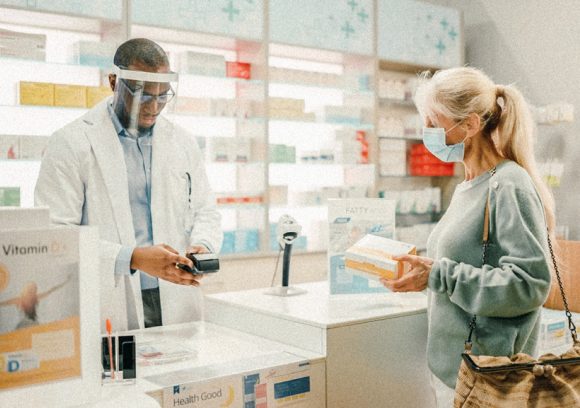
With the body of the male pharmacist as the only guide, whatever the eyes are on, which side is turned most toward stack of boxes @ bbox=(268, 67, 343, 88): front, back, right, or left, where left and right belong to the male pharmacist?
left

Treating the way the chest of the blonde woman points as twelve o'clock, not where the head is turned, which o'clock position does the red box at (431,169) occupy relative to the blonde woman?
The red box is roughly at 3 o'clock from the blonde woman.

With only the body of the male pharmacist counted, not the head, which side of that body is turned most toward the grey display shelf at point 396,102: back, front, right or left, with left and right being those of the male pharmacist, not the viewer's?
left

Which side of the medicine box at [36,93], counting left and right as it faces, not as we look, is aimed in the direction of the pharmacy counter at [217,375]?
front

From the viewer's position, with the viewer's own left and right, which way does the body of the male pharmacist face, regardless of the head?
facing the viewer and to the right of the viewer

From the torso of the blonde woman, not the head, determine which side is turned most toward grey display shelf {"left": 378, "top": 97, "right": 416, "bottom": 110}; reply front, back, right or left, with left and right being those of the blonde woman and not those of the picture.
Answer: right

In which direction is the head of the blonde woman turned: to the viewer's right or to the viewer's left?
to the viewer's left

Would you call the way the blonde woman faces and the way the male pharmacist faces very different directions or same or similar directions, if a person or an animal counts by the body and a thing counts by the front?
very different directions

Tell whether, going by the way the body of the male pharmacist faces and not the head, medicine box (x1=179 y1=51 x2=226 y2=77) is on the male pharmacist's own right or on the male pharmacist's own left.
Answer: on the male pharmacist's own left

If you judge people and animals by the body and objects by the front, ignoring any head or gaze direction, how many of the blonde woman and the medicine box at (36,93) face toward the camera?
1

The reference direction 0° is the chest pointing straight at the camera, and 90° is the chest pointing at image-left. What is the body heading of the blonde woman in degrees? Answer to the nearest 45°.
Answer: approximately 90°

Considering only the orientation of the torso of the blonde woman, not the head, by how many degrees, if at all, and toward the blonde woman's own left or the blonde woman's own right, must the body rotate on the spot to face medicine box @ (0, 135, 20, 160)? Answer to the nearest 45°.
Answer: approximately 45° to the blonde woman's own right

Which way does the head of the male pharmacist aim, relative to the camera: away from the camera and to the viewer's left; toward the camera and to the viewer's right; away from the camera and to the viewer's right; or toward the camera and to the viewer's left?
toward the camera and to the viewer's right
